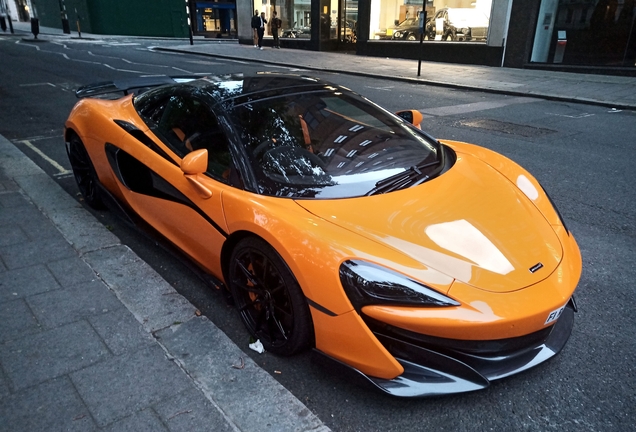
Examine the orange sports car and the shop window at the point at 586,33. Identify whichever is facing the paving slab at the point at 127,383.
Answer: the shop window

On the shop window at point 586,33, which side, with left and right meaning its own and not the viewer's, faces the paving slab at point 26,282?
front

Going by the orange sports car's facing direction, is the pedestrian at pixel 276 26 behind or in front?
behind

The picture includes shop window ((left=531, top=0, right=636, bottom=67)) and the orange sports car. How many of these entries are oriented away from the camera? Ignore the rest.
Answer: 0

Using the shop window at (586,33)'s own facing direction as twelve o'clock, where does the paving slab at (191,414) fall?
The paving slab is roughly at 12 o'clock from the shop window.

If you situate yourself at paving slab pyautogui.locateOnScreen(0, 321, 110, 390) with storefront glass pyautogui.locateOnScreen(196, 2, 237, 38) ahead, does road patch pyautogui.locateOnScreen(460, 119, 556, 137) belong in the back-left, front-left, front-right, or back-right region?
front-right

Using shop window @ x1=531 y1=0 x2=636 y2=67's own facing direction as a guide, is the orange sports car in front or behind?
in front

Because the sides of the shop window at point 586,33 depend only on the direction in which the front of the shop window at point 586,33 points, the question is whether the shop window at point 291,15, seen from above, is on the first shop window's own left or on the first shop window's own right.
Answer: on the first shop window's own right

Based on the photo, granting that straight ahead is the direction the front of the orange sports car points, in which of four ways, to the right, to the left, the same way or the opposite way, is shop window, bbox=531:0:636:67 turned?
to the right

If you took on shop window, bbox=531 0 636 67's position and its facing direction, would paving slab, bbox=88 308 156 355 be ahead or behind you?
ahead

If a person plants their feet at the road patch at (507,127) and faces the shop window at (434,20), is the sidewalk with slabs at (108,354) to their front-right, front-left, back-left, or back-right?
back-left

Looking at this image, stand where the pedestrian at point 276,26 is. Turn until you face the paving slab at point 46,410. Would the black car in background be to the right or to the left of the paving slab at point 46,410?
left

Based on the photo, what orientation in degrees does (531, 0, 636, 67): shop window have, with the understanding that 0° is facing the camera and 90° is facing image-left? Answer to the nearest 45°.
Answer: approximately 0°

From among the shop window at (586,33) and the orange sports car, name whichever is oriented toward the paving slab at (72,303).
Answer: the shop window

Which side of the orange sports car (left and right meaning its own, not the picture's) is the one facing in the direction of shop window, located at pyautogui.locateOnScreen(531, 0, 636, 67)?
left

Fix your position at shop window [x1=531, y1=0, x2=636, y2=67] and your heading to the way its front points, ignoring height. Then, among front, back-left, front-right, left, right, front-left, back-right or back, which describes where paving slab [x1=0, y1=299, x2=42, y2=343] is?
front
